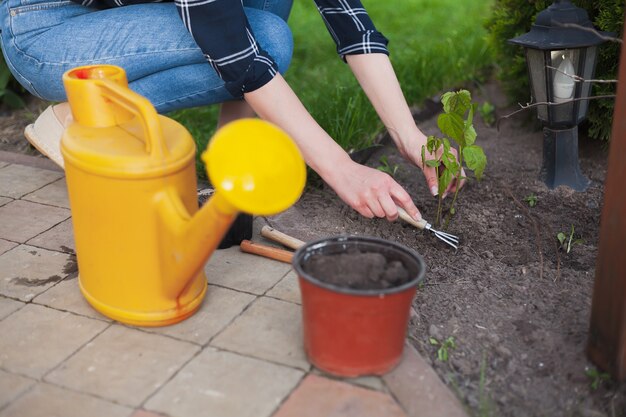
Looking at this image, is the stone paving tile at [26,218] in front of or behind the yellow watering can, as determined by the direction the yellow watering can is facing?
behind

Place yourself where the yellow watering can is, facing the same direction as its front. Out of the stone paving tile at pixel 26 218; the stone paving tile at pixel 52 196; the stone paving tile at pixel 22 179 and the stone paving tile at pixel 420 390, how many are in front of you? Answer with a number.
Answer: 1

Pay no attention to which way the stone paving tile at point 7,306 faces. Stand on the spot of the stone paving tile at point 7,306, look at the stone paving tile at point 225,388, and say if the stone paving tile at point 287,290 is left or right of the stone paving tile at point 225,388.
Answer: left

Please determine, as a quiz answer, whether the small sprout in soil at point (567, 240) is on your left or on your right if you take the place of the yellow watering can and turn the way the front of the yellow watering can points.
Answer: on your left

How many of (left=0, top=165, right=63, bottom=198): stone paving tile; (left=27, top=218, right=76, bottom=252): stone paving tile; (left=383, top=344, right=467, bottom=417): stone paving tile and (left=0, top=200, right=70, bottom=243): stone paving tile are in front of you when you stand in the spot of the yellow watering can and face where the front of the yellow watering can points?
1

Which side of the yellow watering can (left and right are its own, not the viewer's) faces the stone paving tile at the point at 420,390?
front

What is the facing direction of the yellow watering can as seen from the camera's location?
facing the viewer and to the right of the viewer

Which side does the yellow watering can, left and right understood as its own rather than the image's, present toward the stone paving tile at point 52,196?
back

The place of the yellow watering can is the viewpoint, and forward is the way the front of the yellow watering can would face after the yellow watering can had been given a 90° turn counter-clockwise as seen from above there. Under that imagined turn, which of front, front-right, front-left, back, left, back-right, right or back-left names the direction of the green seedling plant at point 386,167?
front

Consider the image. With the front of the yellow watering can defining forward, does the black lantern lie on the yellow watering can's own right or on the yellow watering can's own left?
on the yellow watering can's own left
